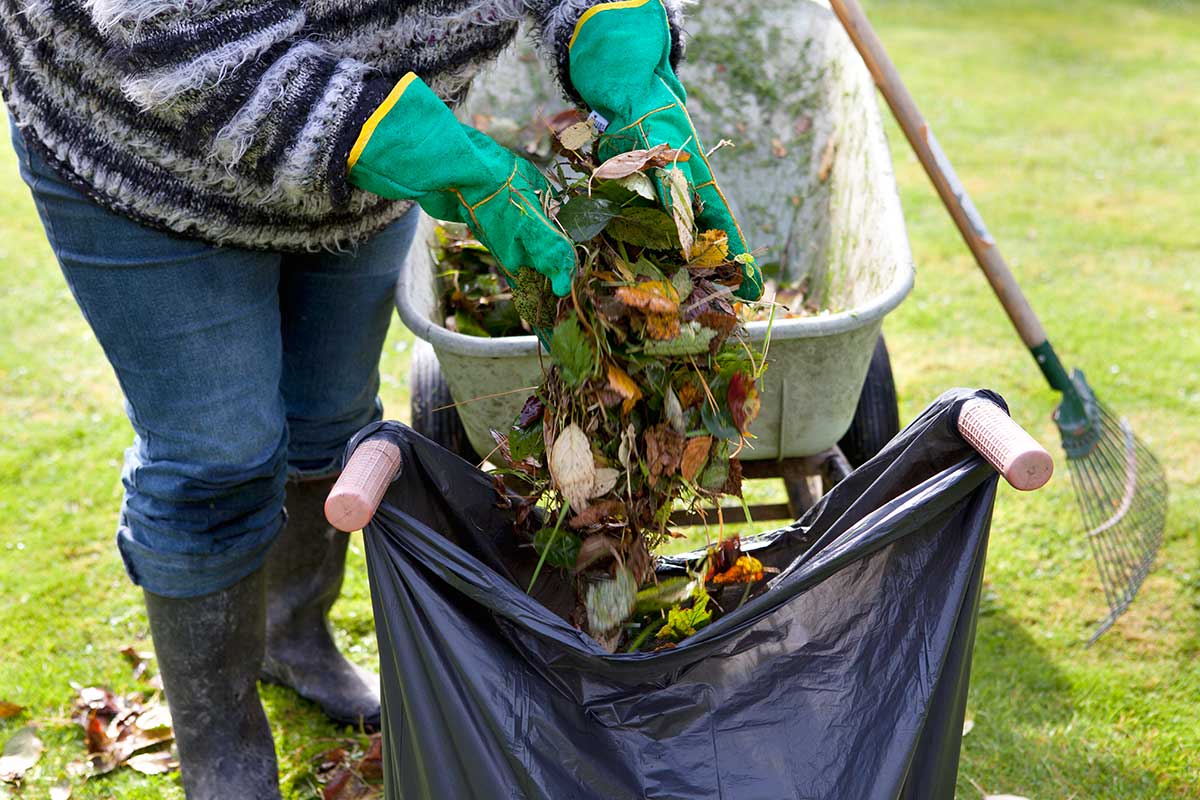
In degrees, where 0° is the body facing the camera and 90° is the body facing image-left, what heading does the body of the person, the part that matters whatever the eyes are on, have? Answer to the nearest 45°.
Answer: approximately 315°
